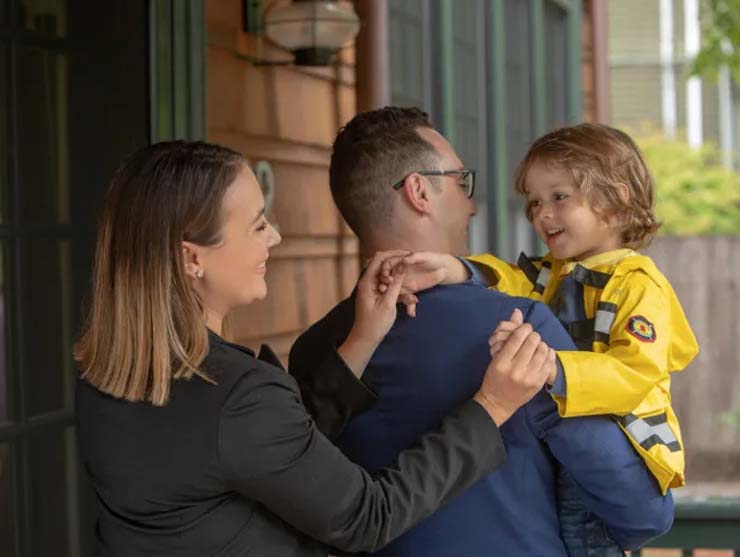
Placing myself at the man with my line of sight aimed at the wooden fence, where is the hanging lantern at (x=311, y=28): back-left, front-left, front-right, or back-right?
front-left

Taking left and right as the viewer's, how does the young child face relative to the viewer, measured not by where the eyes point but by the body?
facing the viewer and to the left of the viewer

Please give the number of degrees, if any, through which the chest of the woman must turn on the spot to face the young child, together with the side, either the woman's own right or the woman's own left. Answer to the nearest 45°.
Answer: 0° — they already face them

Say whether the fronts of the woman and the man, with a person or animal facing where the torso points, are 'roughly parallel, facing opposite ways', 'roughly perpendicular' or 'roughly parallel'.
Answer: roughly parallel

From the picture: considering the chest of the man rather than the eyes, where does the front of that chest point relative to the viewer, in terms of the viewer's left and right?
facing away from the viewer and to the right of the viewer

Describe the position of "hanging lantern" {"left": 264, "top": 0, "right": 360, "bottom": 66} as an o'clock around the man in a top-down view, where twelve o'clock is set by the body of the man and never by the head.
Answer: The hanging lantern is roughly at 10 o'clock from the man.

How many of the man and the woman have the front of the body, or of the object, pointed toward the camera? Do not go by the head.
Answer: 0

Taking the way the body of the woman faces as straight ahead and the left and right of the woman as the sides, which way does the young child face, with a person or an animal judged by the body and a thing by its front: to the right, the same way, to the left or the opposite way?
the opposite way

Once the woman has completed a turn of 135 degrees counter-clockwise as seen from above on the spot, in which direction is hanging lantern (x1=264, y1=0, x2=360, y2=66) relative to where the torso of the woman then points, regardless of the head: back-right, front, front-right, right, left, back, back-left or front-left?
right

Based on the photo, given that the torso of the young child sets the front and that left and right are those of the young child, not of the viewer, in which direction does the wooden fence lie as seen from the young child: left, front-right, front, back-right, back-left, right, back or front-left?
back-right

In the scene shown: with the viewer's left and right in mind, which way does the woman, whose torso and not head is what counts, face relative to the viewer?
facing away from the viewer and to the right of the viewer

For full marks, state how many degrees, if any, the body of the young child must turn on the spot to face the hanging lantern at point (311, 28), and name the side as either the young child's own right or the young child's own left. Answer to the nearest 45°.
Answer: approximately 90° to the young child's own right

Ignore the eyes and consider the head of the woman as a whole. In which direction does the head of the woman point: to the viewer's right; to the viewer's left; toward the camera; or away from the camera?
to the viewer's right

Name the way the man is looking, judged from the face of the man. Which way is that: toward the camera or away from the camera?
away from the camera

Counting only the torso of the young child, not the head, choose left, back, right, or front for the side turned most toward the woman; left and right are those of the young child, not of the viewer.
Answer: front
